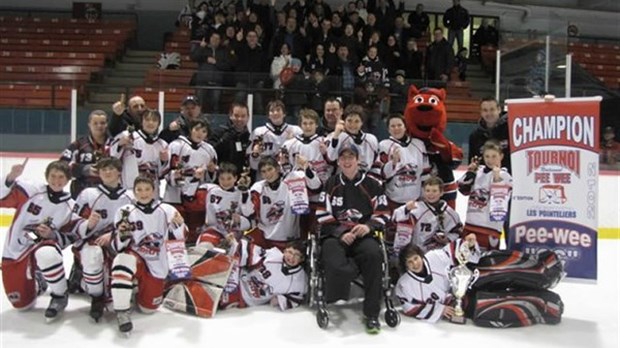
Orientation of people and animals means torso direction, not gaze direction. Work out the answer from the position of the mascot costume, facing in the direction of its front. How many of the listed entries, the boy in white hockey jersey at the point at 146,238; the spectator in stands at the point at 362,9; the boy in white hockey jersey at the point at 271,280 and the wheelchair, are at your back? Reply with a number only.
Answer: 1

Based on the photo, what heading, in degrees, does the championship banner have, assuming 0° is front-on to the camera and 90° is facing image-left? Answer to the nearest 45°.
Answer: approximately 0°

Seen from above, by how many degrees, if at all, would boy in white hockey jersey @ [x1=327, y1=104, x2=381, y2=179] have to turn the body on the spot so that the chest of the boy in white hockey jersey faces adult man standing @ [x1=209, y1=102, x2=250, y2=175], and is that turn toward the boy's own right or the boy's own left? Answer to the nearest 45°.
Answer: approximately 90° to the boy's own right

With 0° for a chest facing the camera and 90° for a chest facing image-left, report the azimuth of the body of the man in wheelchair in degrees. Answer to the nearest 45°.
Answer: approximately 0°

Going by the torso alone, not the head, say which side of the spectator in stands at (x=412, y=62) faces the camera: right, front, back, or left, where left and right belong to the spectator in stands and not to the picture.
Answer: front

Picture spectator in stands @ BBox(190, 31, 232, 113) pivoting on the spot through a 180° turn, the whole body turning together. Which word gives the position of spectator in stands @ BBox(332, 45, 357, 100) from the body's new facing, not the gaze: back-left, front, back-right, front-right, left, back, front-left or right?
right

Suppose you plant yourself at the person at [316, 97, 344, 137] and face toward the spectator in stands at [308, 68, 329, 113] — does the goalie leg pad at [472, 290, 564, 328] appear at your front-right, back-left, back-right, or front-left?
back-right

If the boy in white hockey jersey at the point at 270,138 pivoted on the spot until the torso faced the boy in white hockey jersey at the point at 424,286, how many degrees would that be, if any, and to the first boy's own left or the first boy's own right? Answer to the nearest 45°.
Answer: approximately 45° to the first boy's own left

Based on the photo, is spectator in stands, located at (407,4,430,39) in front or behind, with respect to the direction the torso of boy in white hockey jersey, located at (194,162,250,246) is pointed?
behind

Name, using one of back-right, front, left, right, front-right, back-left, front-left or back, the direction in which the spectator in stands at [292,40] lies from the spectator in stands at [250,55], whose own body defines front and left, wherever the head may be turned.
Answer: back-left

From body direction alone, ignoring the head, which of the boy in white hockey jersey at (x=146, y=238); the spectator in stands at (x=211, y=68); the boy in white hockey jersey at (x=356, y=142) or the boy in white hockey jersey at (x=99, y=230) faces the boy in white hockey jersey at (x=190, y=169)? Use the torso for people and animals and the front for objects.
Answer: the spectator in stands

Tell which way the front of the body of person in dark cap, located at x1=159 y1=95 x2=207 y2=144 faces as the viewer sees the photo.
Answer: toward the camera
